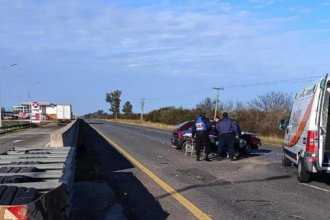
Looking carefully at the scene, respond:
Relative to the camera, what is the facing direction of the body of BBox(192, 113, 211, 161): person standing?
away from the camera

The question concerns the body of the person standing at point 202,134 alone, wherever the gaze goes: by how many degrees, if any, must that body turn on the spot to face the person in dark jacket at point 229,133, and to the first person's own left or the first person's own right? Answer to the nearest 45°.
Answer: approximately 90° to the first person's own right

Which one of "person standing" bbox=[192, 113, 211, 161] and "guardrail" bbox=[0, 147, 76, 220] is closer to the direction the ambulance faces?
the person standing

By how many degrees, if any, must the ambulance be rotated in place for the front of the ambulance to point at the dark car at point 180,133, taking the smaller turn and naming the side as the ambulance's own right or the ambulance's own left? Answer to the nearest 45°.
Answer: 0° — it already faces it

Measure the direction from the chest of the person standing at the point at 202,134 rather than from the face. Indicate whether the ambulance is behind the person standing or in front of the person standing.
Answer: behind

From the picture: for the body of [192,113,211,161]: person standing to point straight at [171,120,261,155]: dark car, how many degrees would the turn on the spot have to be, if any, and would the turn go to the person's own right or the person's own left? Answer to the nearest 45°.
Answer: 0° — they already face it

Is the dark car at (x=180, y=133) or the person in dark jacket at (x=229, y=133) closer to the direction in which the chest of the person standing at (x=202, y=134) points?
the dark car

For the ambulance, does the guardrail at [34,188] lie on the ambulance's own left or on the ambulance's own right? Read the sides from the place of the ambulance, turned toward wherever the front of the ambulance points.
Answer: on the ambulance's own left

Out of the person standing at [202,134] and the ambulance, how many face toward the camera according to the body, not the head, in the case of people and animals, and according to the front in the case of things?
0

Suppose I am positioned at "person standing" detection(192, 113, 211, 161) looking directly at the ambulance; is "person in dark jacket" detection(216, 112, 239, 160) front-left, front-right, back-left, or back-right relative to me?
front-left

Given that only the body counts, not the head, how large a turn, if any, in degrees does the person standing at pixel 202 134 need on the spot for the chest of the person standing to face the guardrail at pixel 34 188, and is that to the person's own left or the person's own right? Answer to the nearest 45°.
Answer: approximately 180°

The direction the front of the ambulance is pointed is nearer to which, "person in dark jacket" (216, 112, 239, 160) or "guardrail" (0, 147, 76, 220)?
the person in dark jacket

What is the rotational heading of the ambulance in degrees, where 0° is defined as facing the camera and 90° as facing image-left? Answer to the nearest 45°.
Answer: approximately 135°
